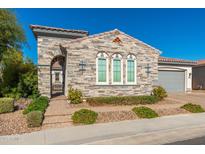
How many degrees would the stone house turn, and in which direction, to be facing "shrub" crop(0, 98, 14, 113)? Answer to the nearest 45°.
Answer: approximately 45° to its right

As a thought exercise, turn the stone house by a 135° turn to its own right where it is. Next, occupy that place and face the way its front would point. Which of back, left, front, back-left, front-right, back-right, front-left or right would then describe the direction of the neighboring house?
right

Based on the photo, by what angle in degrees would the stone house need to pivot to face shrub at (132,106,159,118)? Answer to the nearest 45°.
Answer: approximately 45° to its left

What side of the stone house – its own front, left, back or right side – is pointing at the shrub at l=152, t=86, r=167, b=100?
left

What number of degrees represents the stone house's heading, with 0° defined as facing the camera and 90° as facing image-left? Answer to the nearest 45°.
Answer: approximately 0°

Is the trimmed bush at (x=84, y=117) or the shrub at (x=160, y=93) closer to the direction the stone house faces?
the trimmed bush

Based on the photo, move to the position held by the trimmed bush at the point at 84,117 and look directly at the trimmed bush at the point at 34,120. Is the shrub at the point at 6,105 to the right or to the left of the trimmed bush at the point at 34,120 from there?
right

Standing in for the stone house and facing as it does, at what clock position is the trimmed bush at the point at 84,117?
The trimmed bush is roughly at 12 o'clock from the stone house.
